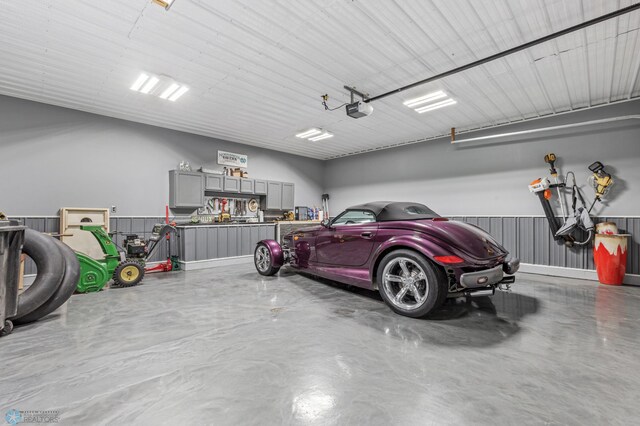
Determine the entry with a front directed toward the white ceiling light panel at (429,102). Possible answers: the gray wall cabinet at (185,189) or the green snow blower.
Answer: the gray wall cabinet

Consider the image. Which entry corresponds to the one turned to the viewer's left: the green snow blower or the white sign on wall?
the green snow blower

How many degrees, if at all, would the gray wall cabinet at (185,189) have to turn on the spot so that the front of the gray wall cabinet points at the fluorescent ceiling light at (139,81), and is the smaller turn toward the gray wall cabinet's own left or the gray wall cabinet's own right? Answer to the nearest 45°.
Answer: approximately 45° to the gray wall cabinet's own right

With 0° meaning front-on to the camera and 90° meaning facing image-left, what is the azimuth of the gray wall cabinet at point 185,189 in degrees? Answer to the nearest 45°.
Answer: approximately 315°

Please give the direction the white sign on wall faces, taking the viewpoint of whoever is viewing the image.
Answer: facing the viewer and to the right of the viewer

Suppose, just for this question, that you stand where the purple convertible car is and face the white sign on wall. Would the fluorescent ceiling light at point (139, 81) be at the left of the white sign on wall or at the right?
left

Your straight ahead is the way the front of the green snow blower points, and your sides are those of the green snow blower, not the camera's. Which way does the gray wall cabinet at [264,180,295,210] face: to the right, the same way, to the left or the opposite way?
to the left

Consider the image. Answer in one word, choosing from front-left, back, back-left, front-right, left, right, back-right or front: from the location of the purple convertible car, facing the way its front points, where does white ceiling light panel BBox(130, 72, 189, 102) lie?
front-left

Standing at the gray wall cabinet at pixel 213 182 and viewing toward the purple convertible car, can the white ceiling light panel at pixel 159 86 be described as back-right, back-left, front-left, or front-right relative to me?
front-right

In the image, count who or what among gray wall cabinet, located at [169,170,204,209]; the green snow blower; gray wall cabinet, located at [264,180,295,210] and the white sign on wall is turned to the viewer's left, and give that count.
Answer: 1

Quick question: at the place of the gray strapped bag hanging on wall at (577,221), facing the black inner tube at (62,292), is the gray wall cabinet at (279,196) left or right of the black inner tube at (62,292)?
right

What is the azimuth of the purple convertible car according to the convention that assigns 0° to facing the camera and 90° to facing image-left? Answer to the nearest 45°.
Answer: approximately 135°

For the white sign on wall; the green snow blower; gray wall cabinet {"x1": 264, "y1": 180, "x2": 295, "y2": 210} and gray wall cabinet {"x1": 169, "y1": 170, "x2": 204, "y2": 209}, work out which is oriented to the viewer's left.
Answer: the green snow blower

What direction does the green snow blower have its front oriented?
to the viewer's left

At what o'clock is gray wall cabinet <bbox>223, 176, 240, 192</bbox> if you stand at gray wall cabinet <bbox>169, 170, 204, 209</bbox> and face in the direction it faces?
gray wall cabinet <bbox>223, 176, 240, 192</bbox> is roughly at 10 o'clock from gray wall cabinet <bbox>169, 170, 204, 209</bbox>.
